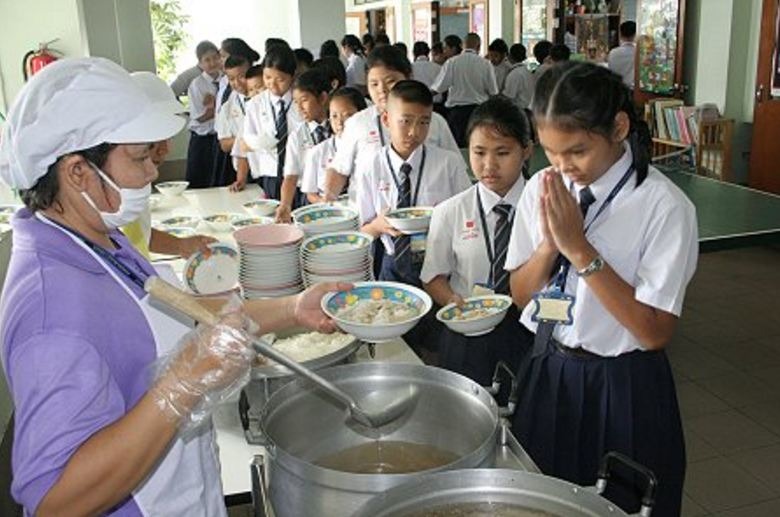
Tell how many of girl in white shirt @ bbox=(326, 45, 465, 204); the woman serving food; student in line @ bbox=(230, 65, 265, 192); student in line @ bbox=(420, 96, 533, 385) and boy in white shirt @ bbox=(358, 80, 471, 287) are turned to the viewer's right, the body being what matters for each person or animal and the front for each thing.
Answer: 1

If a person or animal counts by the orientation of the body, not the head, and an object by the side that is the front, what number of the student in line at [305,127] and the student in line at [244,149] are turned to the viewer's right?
0

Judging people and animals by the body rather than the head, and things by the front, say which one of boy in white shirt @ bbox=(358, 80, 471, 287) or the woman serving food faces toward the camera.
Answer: the boy in white shirt

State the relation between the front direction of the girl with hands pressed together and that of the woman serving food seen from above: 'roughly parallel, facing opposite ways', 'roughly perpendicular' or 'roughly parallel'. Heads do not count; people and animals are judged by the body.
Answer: roughly parallel, facing opposite ways

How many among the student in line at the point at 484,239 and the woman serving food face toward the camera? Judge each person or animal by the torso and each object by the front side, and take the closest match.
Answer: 1

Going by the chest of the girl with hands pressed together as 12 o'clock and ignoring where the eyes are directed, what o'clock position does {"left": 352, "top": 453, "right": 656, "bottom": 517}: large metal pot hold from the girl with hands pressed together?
The large metal pot is roughly at 11 o'clock from the girl with hands pressed together.

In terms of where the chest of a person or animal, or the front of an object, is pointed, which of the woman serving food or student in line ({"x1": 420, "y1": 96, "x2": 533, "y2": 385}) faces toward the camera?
the student in line

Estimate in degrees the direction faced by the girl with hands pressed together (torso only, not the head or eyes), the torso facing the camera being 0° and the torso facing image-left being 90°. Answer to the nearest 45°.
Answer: approximately 45°

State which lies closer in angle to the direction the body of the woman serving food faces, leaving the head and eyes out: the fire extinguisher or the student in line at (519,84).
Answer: the student in line

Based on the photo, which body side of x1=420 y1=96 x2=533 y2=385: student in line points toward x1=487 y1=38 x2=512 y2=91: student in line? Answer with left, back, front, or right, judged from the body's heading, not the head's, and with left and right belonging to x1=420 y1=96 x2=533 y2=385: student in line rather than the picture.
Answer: back

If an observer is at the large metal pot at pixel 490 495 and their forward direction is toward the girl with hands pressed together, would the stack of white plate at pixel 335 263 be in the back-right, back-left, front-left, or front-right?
front-left

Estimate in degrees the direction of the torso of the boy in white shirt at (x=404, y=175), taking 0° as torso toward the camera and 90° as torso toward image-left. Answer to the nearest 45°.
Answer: approximately 0°

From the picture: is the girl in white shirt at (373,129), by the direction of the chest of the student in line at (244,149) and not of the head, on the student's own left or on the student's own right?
on the student's own left

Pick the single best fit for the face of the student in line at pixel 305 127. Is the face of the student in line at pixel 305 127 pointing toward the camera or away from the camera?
toward the camera

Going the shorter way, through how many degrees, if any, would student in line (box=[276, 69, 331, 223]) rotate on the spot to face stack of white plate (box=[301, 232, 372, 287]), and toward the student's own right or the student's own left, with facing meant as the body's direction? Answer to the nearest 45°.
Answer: approximately 45° to the student's own left
